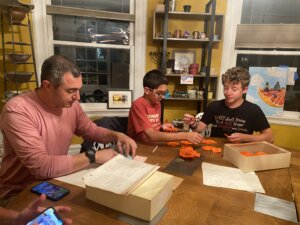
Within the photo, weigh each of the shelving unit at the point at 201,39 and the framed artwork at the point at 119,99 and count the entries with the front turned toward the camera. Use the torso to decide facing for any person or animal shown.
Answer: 2

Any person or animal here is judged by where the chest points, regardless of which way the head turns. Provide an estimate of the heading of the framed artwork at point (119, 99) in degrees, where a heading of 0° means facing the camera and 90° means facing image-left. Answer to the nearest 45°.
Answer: approximately 0°

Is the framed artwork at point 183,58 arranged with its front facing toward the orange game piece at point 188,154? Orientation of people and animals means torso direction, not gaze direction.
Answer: yes

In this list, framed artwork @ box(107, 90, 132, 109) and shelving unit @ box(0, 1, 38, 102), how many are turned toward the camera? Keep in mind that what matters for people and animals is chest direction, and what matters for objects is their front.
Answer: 2

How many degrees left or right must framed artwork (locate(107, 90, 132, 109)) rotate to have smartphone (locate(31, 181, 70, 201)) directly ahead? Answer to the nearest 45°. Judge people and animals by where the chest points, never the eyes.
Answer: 0° — it already faces it

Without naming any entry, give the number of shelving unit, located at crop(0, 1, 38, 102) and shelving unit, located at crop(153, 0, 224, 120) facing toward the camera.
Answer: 2

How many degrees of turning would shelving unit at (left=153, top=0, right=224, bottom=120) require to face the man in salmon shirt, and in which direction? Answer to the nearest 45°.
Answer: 0° — it already faces them

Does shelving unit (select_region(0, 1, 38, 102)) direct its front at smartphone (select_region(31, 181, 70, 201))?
yes

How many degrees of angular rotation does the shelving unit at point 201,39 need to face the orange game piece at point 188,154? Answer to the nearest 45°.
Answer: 0° — it already faces it
